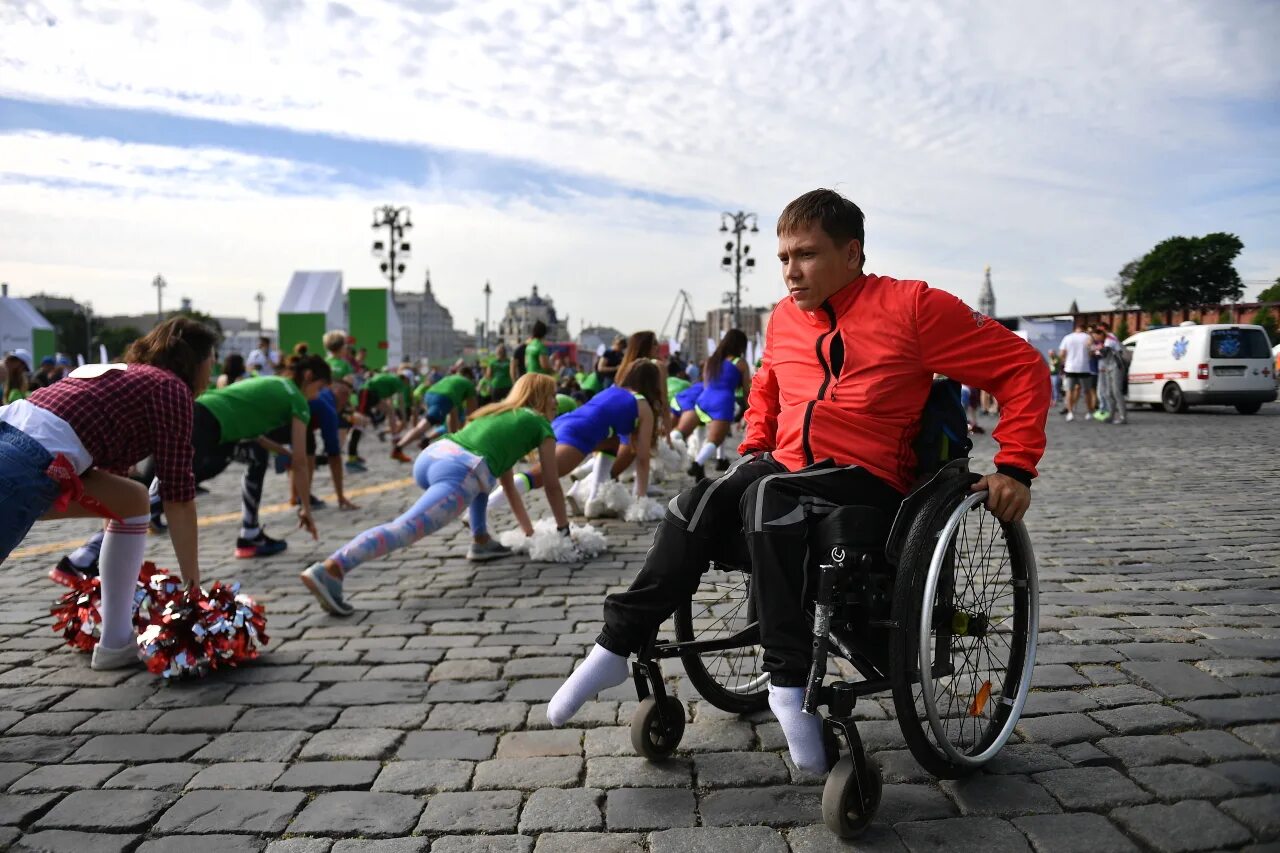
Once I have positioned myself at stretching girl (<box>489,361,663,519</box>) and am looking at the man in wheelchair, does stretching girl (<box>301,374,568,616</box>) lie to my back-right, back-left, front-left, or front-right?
front-right

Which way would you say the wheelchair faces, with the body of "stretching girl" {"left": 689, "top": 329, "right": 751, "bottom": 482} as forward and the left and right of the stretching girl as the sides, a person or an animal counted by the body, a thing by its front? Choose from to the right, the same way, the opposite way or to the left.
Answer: the opposite way

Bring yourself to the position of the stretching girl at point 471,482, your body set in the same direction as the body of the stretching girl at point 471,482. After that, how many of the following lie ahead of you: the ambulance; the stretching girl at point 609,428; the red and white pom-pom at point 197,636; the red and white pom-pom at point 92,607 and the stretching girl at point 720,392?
3

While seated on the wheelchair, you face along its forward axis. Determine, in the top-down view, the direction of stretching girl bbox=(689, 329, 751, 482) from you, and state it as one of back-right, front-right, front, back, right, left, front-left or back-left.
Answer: back-right

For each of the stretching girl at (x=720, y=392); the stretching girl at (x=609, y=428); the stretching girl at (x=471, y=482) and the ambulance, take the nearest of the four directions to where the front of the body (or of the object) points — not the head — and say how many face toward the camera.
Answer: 0

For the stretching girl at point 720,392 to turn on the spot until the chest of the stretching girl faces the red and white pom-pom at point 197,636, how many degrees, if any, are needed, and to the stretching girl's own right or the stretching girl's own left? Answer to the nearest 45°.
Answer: approximately 135° to the stretching girl's own right

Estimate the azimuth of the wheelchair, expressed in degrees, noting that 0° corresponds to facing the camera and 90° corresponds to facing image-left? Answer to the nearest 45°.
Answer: approximately 45°

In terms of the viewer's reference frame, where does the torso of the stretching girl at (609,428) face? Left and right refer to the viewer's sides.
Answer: facing away from the viewer and to the right of the viewer

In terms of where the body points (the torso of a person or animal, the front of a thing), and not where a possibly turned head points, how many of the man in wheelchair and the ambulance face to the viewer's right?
0

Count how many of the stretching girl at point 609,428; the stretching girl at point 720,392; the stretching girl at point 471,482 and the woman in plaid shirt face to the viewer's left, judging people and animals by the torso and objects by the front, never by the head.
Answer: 0

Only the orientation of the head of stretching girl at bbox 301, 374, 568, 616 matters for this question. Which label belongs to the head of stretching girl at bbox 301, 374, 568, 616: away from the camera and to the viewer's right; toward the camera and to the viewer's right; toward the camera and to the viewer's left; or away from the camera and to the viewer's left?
away from the camera and to the viewer's right

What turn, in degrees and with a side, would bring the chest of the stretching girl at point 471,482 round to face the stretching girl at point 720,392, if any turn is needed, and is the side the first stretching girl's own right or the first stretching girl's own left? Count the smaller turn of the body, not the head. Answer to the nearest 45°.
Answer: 0° — they already face them

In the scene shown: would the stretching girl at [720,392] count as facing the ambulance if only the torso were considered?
yes

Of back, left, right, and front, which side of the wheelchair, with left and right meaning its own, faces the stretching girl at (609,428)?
right

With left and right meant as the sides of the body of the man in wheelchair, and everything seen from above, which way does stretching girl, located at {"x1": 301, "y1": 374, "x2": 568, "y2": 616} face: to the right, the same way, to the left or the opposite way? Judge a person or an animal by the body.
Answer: the opposite way

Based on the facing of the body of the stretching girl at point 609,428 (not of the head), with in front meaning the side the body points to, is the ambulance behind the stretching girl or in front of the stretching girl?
in front

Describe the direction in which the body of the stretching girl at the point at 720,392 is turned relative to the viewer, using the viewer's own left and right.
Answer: facing away from the viewer and to the right of the viewer

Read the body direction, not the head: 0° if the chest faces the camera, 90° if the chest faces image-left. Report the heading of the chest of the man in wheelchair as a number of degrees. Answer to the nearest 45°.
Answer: approximately 45°
